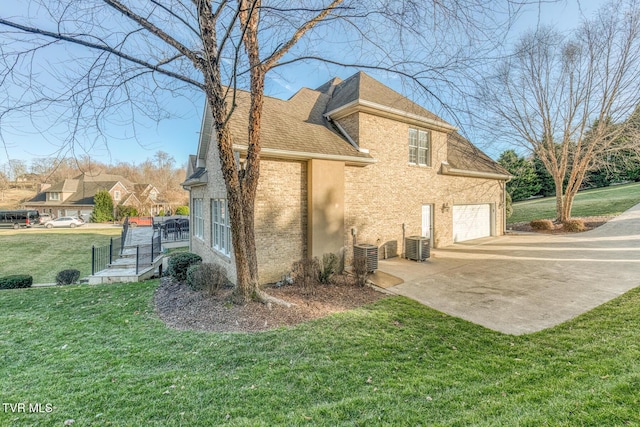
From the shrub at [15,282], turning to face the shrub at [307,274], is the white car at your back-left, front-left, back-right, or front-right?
back-left

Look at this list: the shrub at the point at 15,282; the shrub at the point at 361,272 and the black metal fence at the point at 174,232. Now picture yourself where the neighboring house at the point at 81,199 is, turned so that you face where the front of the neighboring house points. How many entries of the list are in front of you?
3

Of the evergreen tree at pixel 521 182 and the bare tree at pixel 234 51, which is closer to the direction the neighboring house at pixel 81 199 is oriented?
the bare tree

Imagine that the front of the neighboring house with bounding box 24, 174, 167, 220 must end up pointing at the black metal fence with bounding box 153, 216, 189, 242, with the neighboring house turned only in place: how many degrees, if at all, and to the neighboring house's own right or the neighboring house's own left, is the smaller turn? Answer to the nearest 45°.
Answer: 0° — it already faces it

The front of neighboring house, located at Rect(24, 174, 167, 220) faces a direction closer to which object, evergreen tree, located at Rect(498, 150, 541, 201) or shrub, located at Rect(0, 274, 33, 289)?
the shrub

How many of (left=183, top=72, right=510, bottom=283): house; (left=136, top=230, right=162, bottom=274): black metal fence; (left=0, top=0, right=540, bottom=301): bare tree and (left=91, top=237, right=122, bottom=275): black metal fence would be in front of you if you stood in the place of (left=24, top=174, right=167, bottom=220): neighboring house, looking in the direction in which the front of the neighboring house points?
4

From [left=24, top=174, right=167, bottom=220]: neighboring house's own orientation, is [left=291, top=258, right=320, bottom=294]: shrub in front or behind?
in front

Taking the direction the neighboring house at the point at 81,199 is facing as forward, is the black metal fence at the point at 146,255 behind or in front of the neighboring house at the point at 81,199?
in front

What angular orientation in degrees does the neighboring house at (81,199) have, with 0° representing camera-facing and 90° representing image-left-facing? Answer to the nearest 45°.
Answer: approximately 0°

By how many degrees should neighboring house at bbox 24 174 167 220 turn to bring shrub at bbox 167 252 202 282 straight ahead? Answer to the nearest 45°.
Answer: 0° — it already faces it

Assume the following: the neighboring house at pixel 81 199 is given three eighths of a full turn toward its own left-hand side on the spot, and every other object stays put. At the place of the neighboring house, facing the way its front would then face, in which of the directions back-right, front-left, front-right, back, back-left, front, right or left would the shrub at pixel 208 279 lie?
back-right

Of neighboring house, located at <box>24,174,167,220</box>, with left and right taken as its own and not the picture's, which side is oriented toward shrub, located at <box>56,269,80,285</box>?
front

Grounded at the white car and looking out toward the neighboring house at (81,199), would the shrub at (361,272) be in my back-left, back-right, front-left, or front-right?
back-right

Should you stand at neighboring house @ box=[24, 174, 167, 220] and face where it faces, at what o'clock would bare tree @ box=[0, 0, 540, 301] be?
The bare tree is roughly at 12 o'clock from the neighboring house.

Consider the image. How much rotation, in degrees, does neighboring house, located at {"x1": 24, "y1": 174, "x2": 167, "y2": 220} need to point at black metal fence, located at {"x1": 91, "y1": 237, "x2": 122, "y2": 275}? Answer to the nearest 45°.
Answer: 0° — it already faces it
